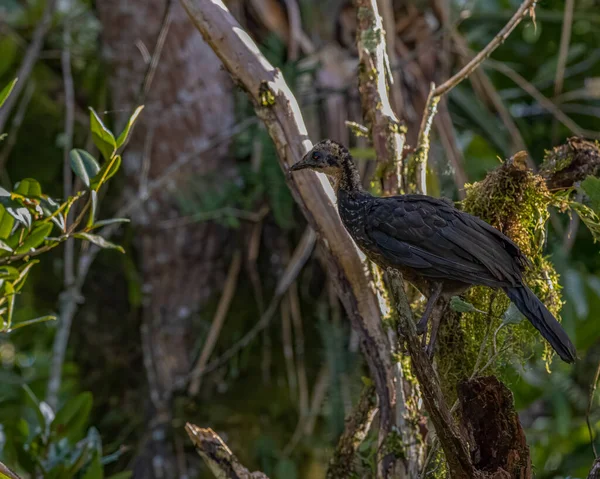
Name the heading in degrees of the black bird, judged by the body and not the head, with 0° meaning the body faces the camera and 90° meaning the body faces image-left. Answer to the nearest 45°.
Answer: approximately 90°

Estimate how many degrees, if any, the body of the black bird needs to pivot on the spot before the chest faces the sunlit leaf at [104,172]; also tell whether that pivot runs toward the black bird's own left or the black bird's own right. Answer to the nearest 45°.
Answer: approximately 45° to the black bird's own left
